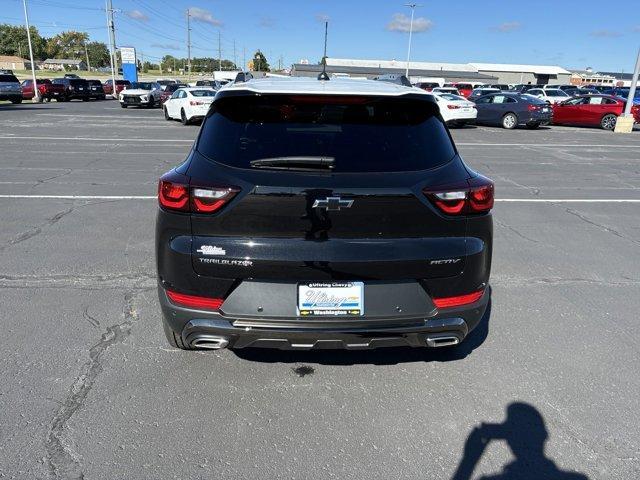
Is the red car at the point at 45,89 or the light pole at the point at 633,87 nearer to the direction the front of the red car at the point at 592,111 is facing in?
the red car

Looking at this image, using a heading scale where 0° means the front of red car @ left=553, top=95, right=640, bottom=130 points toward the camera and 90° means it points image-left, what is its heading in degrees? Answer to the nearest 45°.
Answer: approximately 90°

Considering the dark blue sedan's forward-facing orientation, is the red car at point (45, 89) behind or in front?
in front

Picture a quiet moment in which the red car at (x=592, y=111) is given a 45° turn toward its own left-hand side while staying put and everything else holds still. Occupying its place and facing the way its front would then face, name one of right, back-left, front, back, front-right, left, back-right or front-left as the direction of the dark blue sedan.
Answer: front

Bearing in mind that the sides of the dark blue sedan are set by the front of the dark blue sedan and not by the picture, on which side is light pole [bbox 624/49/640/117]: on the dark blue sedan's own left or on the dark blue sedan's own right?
on the dark blue sedan's own right

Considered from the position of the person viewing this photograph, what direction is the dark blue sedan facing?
facing away from the viewer and to the left of the viewer

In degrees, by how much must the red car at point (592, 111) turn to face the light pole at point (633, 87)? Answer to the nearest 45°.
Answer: approximately 135° to its left

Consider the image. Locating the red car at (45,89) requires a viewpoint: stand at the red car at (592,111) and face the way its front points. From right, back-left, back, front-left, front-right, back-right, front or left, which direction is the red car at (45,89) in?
front
